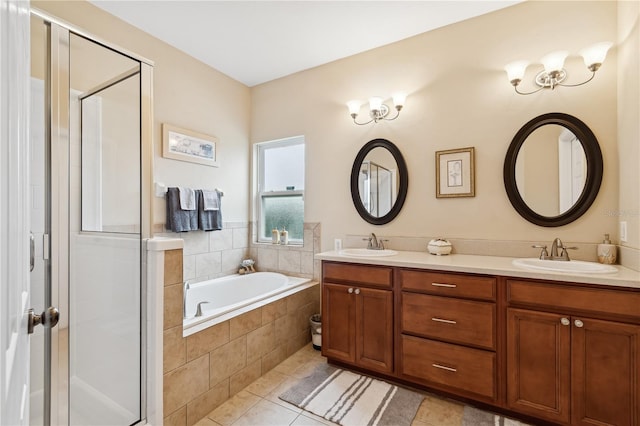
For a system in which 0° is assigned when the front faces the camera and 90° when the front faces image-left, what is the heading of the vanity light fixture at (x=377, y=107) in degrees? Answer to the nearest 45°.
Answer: approximately 45°

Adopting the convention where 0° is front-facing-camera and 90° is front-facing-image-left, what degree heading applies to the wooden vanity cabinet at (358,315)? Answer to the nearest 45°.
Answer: approximately 45°

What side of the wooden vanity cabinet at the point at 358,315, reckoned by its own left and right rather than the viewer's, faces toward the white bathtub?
right
